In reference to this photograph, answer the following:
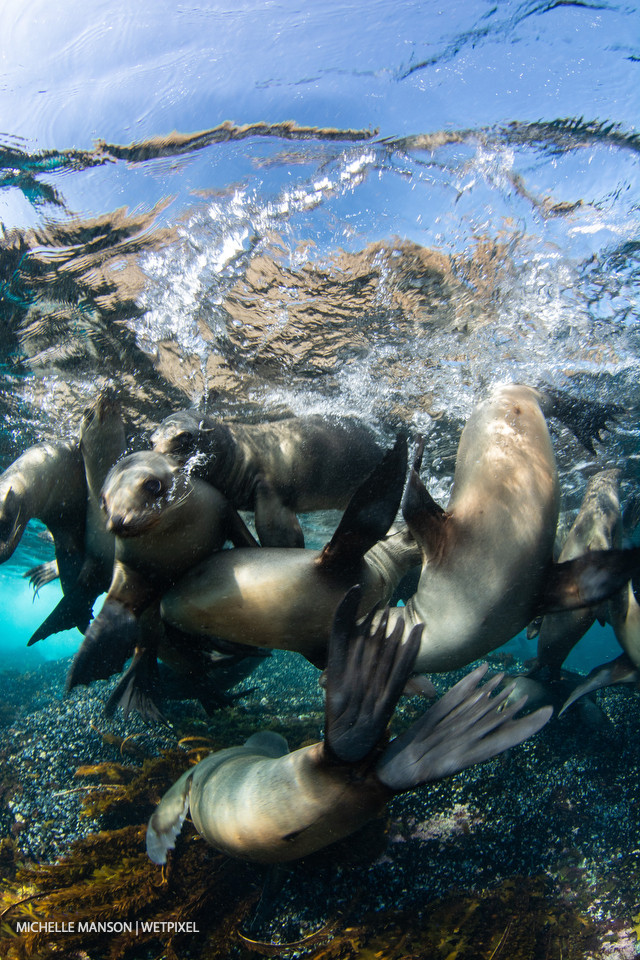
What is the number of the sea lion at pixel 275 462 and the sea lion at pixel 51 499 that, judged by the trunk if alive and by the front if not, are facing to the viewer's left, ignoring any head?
2

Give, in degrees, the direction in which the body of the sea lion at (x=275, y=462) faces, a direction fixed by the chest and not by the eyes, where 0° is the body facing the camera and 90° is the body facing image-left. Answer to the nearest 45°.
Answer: approximately 90°

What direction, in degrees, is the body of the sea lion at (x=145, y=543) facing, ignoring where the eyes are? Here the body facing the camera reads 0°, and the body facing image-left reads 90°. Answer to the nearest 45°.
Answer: approximately 45°

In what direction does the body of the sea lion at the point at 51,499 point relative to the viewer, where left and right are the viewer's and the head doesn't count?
facing to the left of the viewer

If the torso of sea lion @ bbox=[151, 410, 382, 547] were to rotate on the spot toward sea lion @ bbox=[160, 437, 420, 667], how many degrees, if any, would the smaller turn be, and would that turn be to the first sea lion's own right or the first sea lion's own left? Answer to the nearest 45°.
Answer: approximately 90° to the first sea lion's own left
